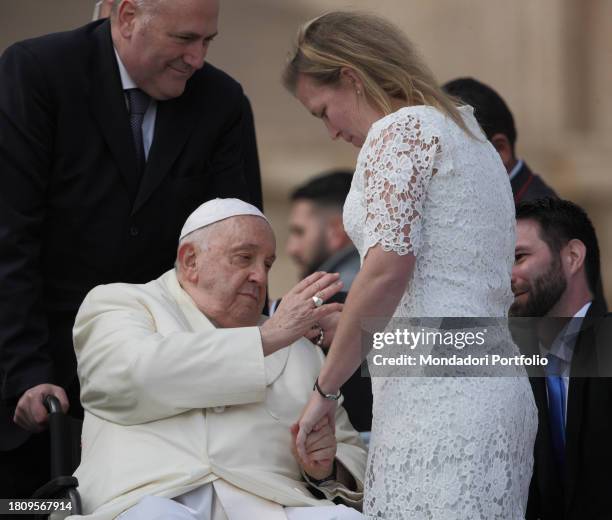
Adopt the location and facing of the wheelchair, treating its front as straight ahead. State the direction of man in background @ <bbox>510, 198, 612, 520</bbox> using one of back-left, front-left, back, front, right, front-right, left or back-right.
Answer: front-left

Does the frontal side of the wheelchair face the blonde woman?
yes

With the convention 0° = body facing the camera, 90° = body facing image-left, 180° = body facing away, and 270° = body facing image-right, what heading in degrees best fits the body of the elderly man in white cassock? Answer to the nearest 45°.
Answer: approximately 315°

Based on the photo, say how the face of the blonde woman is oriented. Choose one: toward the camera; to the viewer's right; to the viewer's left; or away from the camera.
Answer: to the viewer's left

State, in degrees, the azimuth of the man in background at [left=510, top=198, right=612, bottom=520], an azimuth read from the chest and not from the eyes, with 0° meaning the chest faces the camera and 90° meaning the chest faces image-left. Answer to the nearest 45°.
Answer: approximately 45°

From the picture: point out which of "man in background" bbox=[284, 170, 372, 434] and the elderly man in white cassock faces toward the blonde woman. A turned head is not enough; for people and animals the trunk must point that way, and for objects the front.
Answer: the elderly man in white cassock

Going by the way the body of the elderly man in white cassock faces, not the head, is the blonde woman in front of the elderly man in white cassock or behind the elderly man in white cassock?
in front
